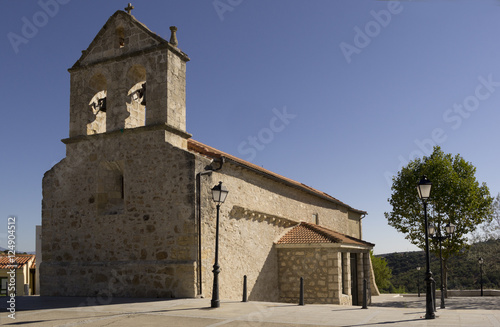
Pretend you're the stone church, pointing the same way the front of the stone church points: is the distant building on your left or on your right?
on your right

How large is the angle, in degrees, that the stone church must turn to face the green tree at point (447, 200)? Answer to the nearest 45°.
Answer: approximately 180°

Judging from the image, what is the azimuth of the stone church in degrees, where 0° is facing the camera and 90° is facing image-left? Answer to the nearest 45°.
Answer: approximately 45°
